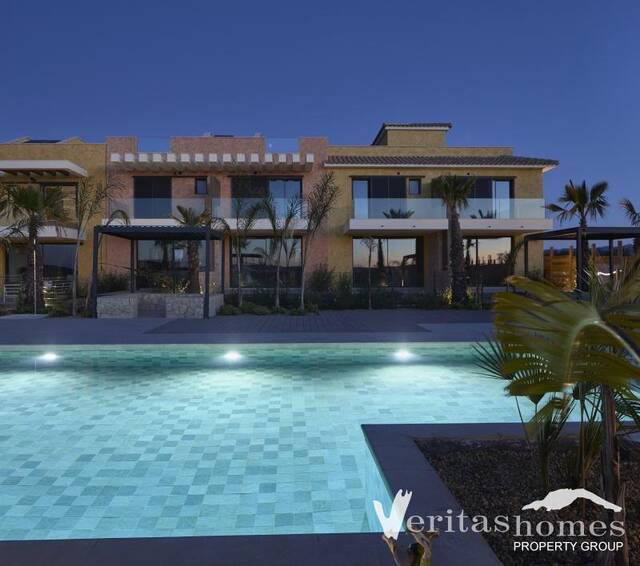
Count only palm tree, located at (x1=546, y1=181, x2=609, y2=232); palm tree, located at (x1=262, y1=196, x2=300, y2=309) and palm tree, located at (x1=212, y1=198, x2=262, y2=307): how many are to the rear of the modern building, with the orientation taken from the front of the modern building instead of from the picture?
0

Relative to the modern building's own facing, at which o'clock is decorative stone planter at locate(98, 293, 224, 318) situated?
The decorative stone planter is roughly at 1 o'clock from the modern building.

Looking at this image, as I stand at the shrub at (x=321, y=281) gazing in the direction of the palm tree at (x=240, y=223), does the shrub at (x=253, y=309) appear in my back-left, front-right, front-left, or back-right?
front-left

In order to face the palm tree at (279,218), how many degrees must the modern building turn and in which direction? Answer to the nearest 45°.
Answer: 0° — it already faces it

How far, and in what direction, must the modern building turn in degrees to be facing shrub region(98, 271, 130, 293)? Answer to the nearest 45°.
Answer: approximately 90° to its right

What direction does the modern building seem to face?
toward the camera

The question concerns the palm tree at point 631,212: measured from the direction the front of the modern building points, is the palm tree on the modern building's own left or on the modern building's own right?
on the modern building's own left

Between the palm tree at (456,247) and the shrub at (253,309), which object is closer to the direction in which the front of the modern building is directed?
the shrub

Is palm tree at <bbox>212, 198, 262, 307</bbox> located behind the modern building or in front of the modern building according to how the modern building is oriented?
in front

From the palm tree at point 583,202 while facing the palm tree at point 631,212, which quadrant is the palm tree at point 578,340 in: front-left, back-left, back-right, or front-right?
back-right

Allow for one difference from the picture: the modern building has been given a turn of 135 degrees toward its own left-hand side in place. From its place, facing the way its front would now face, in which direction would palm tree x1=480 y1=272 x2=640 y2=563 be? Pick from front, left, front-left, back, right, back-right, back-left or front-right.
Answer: back-right

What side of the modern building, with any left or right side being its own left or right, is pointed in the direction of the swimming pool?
front
